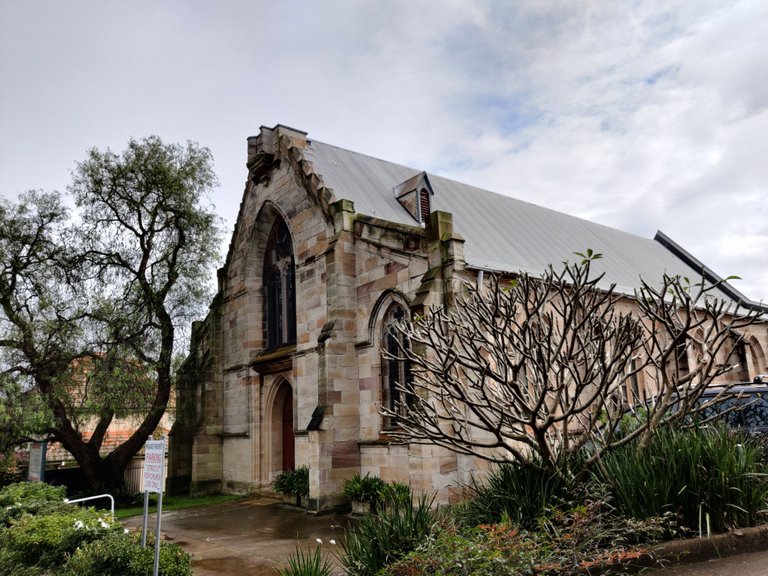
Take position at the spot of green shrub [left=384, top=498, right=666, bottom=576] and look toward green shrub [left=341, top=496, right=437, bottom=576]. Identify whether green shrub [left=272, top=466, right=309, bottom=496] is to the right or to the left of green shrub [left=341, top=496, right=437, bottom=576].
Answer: right

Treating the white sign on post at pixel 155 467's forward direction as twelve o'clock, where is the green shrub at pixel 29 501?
The green shrub is roughly at 4 o'clock from the white sign on post.

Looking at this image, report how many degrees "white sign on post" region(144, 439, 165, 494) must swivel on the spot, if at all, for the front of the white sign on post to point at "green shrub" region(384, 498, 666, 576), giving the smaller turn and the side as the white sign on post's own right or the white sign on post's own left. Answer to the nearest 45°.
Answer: approximately 90° to the white sign on post's own left

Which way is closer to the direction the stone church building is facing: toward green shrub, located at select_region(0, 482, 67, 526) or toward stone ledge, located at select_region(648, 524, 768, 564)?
the green shrub

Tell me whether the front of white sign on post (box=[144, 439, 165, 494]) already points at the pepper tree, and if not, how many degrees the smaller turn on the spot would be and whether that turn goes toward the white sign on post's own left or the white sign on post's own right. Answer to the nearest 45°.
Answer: approximately 135° to the white sign on post's own right

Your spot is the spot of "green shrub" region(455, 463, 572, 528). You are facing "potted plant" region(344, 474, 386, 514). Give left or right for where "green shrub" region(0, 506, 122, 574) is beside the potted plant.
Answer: left

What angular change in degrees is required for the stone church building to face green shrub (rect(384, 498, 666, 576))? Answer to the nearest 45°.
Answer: approximately 45° to its left

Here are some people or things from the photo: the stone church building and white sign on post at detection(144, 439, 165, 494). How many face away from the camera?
0

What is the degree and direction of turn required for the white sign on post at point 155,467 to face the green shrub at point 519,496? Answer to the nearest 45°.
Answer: approximately 135° to its left

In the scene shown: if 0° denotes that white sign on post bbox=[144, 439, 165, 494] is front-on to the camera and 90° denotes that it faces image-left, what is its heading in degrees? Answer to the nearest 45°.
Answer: approximately 45°

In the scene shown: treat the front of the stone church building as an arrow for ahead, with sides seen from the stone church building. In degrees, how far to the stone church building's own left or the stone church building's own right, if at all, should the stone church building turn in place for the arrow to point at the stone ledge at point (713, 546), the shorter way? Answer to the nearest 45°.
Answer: approximately 90° to the stone church building's own left

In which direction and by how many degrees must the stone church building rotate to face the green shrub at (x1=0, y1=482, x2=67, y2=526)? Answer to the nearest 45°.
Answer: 0° — it already faces it

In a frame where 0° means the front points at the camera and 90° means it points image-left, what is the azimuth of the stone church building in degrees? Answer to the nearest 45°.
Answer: approximately 45°
